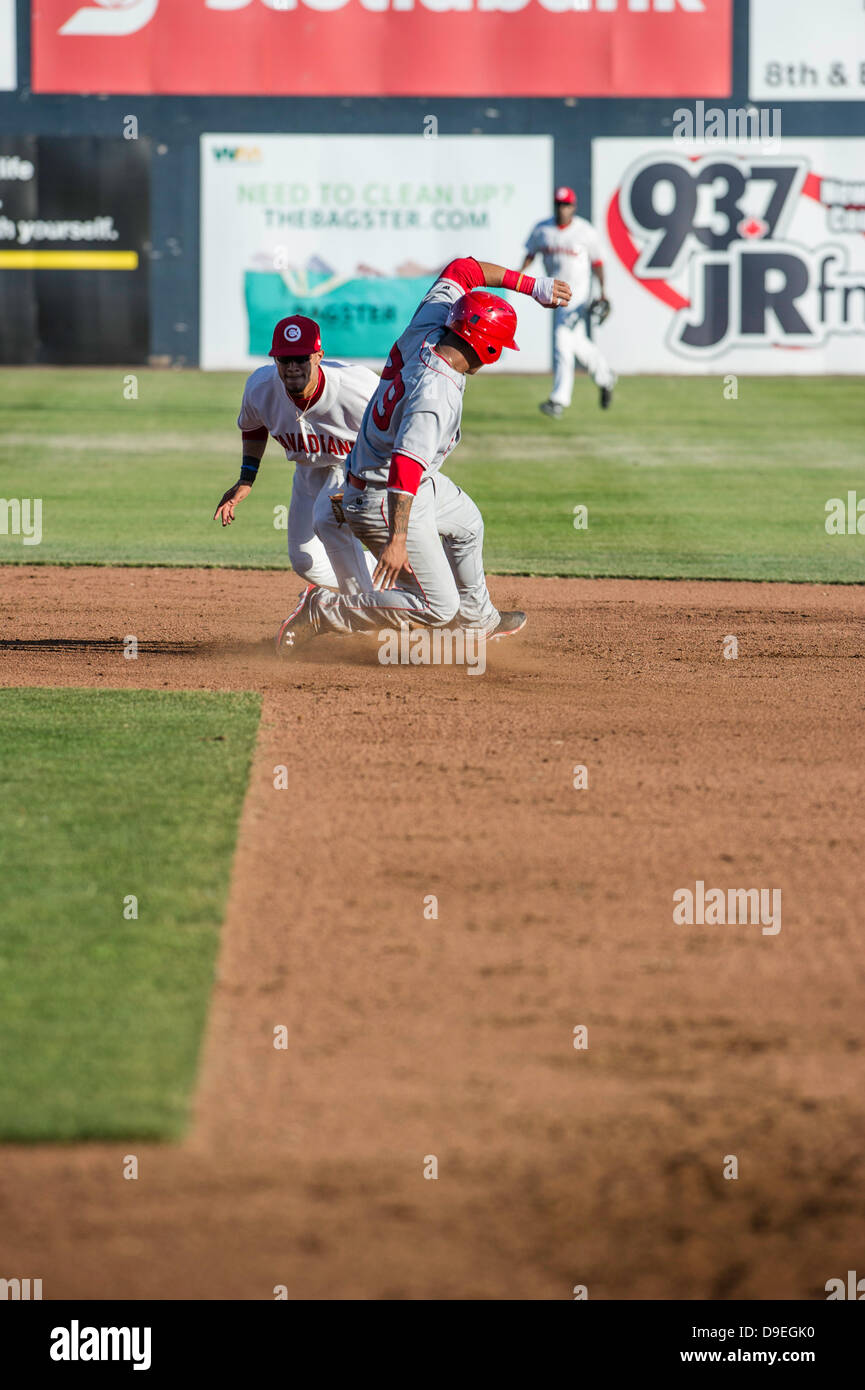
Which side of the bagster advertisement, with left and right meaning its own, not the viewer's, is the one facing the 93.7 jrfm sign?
left

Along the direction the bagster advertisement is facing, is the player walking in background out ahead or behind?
ahead

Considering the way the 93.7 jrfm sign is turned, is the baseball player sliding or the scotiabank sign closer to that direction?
the baseball player sliding

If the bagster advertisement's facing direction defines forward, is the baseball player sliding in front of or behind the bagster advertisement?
in front

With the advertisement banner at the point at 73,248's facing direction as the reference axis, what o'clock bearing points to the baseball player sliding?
The baseball player sliding is roughly at 12 o'clock from the advertisement banner.

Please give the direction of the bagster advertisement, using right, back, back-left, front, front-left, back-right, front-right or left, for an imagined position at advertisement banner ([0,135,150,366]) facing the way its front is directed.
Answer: left

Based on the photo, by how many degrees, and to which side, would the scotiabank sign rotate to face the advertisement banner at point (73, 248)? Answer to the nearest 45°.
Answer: approximately 90° to its right
